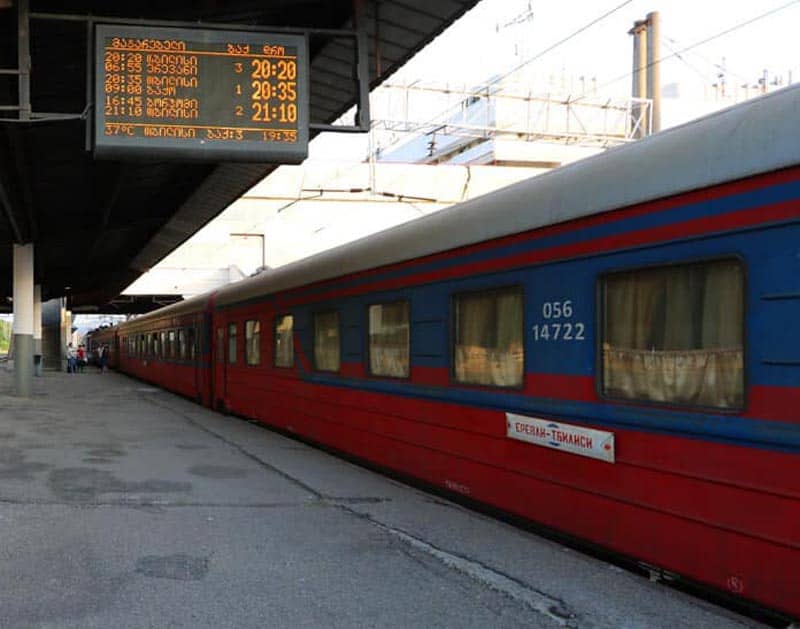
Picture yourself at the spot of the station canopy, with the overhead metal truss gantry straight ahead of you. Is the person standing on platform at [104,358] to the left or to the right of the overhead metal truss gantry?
left

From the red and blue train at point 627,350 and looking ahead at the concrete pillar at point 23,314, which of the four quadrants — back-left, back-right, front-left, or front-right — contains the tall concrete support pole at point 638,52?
front-right

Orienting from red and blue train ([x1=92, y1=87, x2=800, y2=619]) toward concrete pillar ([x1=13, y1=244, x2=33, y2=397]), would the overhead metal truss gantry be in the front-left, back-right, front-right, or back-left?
front-right

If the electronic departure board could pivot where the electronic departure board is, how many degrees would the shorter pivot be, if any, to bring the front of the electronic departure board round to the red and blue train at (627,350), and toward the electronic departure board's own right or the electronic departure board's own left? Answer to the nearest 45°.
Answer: approximately 45° to the electronic departure board's own left

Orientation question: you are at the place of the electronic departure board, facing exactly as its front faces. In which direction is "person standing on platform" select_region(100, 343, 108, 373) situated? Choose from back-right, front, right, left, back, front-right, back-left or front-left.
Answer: back

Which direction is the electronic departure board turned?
toward the camera

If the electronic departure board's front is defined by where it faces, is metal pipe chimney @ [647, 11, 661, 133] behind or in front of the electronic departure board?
behind

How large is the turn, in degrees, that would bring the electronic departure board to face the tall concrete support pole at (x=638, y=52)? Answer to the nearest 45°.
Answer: approximately 135° to its left
